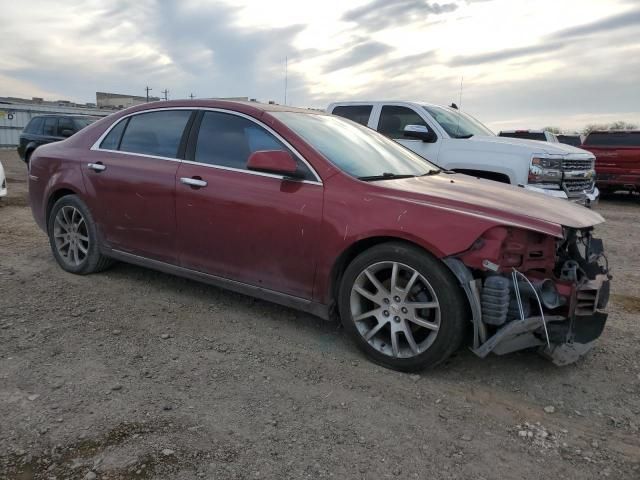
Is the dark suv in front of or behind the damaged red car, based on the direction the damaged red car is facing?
behind

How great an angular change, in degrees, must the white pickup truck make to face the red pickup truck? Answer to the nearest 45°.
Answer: approximately 90° to its left

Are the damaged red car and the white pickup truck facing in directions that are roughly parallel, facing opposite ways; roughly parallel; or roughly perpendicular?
roughly parallel

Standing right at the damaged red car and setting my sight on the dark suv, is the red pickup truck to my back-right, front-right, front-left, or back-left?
front-right

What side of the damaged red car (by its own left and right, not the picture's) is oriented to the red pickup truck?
left

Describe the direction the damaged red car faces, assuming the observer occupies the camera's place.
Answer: facing the viewer and to the right of the viewer

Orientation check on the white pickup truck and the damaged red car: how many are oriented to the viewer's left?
0

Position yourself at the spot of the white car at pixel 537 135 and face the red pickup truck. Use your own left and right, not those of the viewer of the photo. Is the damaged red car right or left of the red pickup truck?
right

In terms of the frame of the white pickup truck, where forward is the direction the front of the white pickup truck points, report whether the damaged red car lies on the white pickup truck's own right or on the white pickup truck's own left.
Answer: on the white pickup truck's own right

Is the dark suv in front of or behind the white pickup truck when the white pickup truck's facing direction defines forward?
behind
